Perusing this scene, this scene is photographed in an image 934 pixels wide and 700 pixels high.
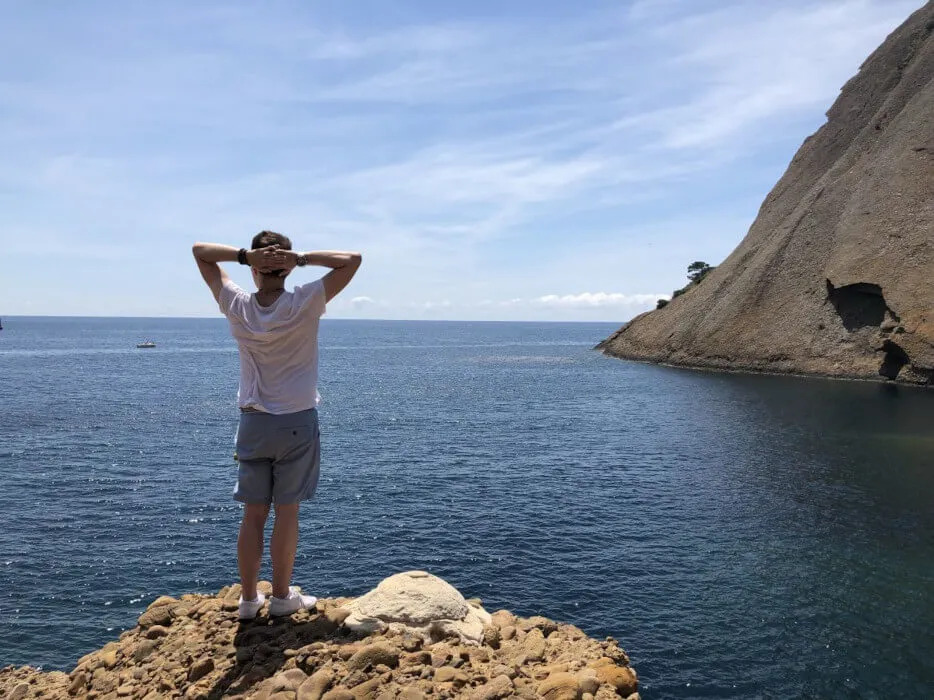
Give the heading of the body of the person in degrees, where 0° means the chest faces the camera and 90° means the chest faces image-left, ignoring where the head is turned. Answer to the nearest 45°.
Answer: approximately 180°

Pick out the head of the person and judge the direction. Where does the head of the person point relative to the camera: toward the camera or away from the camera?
away from the camera
